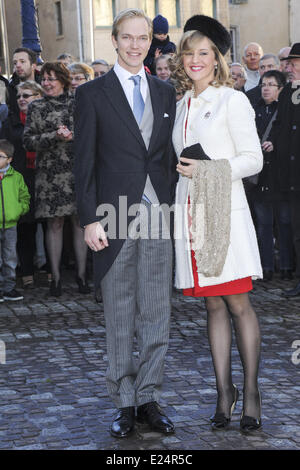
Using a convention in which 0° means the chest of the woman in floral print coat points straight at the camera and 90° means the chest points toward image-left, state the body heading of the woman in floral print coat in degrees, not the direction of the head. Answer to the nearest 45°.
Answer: approximately 0°

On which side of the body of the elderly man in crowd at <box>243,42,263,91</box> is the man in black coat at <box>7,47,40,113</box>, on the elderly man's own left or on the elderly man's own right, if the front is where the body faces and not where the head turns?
on the elderly man's own right

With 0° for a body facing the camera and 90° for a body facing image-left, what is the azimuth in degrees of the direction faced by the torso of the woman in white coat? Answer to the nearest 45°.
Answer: approximately 45°

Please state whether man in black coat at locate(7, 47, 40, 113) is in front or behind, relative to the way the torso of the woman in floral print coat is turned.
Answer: behind

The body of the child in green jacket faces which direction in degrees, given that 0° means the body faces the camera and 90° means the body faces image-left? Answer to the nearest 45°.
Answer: approximately 0°

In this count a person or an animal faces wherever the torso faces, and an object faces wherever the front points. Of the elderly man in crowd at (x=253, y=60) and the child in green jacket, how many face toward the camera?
2

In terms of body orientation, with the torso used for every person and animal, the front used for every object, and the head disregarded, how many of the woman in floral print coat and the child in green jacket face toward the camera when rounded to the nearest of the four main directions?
2

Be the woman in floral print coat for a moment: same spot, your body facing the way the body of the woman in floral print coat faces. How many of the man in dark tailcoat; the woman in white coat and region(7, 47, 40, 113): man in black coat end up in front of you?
2
